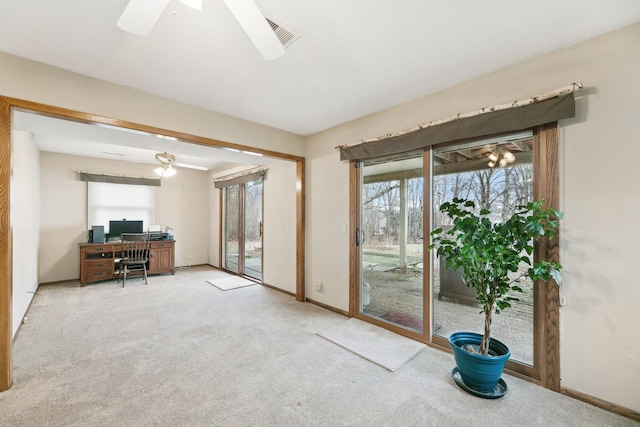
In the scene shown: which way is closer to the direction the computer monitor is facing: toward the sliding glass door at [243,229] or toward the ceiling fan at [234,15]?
the ceiling fan

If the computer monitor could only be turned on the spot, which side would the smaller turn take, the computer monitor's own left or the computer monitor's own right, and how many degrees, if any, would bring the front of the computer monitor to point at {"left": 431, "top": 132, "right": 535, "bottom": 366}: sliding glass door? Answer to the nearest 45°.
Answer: approximately 45° to the computer monitor's own left

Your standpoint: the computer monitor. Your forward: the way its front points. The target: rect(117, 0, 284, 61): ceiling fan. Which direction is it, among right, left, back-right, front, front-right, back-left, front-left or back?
front

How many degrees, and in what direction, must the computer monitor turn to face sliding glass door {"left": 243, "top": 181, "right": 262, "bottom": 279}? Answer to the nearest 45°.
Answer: approximately 45° to its left

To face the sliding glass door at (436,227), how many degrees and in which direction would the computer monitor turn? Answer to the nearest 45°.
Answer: approximately 45° to its left

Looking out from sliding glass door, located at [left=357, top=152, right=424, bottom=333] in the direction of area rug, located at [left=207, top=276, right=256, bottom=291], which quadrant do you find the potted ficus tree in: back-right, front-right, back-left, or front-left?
back-left

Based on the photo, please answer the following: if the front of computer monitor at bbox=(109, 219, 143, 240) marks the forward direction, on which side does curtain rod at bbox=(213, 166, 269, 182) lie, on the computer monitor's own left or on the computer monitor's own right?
on the computer monitor's own left

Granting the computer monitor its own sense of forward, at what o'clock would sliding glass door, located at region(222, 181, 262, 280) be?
The sliding glass door is roughly at 10 o'clock from the computer monitor.

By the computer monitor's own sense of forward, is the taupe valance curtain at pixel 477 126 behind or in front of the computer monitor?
in front

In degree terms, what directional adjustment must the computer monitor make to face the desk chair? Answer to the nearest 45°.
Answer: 0° — it already faces it

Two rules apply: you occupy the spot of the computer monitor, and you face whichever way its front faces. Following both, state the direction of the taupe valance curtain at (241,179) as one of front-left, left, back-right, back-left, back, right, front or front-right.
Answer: front-left

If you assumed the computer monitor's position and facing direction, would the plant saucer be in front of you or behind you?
in front

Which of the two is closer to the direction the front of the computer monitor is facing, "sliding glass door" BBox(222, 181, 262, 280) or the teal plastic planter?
the teal plastic planter

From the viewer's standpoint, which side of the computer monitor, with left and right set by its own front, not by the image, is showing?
front
